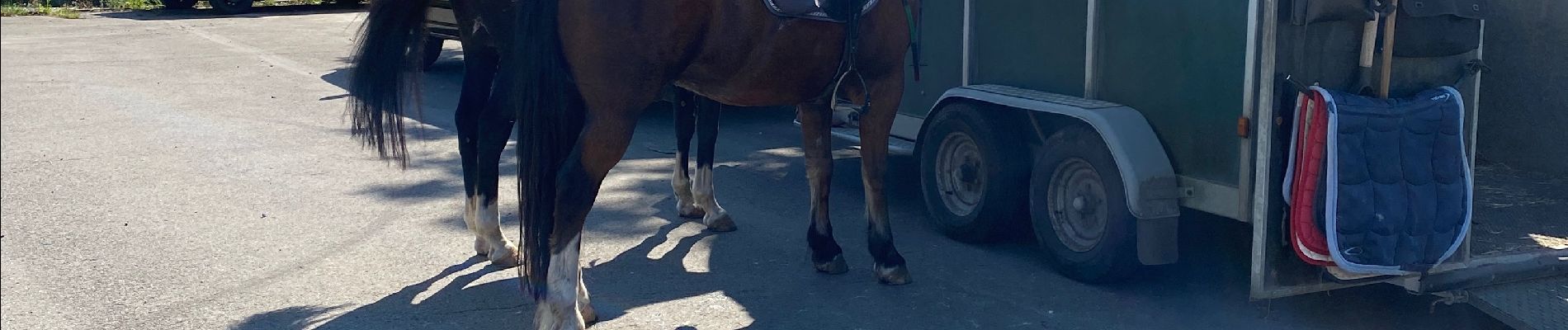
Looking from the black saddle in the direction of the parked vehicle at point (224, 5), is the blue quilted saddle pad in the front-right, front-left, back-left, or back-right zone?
back-right

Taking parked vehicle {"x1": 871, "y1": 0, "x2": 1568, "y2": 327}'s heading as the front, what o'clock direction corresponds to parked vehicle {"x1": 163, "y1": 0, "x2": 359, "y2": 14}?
parked vehicle {"x1": 163, "y1": 0, "x2": 359, "y2": 14} is roughly at 12 o'clock from parked vehicle {"x1": 871, "y1": 0, "x2": 1568, "y2": 327}.

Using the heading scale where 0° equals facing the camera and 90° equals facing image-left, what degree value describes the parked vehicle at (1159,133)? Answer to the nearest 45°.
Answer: approximately 135°

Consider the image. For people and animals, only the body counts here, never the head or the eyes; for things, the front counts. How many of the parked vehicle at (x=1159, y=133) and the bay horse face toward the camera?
0

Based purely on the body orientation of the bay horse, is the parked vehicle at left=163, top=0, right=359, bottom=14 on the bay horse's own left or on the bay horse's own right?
on the bay horse's own left

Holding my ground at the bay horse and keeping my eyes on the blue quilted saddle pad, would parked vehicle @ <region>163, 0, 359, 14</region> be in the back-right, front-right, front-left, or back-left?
back-left

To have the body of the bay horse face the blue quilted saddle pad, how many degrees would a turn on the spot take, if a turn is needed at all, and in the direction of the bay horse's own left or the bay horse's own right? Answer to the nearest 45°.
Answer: approximately 45° to the bay horse's own right

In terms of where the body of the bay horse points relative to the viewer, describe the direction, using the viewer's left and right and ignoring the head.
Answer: facing away from the viewer and to the right of the viewer
